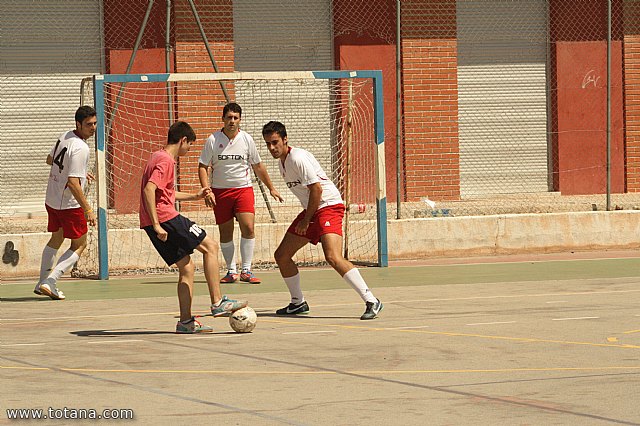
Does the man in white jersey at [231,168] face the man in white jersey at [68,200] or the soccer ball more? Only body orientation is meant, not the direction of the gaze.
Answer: the soccer ball

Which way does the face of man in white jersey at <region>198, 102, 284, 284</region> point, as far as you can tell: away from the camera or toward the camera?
toward the camera

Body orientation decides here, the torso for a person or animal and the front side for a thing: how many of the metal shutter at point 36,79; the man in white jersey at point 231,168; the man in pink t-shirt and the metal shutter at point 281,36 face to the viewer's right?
1

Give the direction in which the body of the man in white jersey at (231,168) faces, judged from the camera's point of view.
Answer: toward the camera

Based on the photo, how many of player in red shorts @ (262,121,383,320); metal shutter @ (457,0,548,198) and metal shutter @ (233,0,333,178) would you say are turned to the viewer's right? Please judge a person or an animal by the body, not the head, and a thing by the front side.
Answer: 0

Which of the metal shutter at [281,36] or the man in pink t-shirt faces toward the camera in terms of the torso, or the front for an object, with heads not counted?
the metal shutter

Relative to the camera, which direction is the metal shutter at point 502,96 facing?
toward the camera

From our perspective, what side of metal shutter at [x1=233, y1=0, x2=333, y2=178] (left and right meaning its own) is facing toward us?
front

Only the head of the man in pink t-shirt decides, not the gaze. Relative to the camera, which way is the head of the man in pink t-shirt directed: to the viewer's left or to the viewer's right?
to the viewer's right

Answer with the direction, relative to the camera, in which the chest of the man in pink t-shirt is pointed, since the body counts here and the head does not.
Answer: to the viewer's right

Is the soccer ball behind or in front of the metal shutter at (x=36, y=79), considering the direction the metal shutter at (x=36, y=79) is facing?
in front

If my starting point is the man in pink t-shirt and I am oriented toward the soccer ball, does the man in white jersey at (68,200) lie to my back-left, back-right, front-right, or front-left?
back-left

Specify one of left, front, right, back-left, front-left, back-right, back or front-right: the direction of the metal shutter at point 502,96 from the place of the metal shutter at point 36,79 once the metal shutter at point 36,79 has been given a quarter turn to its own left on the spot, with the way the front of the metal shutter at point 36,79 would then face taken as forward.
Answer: front
